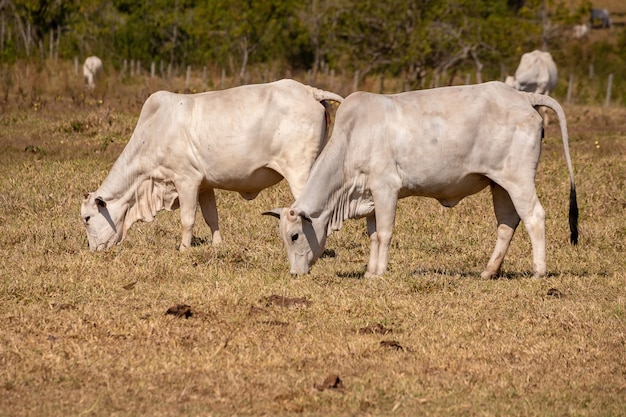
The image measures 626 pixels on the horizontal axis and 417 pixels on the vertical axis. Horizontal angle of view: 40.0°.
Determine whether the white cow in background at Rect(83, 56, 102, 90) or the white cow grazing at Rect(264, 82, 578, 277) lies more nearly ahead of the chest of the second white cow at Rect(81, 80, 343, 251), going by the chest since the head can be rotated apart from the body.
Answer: the white cow in background

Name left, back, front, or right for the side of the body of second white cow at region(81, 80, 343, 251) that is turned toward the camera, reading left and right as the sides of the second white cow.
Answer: left

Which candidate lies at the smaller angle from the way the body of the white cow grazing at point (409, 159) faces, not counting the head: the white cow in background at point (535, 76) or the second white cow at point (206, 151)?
the second white cow

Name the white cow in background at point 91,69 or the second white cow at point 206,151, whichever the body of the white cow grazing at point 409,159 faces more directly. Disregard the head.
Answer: the second white cow

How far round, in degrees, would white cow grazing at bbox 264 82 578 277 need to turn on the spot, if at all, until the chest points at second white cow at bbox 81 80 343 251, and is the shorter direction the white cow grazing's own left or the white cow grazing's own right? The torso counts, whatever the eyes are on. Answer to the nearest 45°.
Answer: approximately 45° to the white cow grazing's own right

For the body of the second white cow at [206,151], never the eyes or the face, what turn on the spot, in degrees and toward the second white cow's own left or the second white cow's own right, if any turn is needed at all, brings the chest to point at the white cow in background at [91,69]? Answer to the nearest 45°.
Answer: approximately 90° to the second white cow's own right

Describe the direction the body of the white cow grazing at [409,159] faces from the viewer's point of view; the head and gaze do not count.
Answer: to the viewer's left

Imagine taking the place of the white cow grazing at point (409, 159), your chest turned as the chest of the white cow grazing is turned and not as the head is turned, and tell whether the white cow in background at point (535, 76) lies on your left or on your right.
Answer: on your right

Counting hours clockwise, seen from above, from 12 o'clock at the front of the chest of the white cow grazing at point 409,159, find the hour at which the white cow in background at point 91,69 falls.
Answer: The white cow in background is roughly at 2 o'clock from the white cow grazing.

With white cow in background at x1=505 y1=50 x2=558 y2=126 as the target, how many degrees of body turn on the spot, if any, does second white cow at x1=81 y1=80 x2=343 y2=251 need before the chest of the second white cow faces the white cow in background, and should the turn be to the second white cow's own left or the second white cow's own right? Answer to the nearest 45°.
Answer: approximately 135° to the second white cow's own right

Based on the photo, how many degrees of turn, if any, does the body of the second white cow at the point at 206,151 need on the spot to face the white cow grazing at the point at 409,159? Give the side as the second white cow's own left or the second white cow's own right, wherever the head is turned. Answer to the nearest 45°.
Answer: approximately 135° to the second white cow's own left

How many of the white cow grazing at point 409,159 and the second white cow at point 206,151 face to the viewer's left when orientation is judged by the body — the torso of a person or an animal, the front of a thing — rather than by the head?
2

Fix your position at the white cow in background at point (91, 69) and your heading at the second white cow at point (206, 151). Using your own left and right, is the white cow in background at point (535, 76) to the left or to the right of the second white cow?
left
